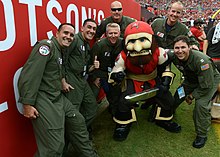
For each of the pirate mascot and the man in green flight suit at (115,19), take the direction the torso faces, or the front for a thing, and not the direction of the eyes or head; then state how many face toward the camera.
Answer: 2

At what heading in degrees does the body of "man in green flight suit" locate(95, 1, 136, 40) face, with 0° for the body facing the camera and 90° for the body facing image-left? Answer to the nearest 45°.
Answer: approximately 0°

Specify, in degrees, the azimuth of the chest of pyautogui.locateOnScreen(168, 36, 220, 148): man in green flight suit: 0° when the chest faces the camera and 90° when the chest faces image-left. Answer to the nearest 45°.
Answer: approximately 45°

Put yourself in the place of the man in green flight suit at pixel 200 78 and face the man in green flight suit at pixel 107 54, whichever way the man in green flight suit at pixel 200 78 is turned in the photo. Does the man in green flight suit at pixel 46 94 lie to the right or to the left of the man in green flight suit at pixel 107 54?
left

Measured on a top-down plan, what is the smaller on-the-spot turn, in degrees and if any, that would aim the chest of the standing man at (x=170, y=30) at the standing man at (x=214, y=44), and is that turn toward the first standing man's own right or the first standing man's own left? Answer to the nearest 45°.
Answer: approximately 135° to the first standing man's own left

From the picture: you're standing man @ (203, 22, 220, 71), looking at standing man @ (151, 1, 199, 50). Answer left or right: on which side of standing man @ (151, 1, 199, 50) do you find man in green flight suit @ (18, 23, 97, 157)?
left

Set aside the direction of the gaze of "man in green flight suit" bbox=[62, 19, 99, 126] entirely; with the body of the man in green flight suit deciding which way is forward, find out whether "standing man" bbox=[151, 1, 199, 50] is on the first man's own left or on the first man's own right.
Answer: on the first man's own left

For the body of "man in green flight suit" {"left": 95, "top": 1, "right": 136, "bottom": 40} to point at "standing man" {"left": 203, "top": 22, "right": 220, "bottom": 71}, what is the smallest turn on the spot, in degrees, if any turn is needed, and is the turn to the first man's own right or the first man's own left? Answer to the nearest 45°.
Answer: approximately 90° to the first man's own left

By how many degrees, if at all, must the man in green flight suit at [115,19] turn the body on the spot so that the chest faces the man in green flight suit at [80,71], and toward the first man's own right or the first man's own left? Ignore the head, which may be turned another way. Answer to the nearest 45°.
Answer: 0° — they already face them
